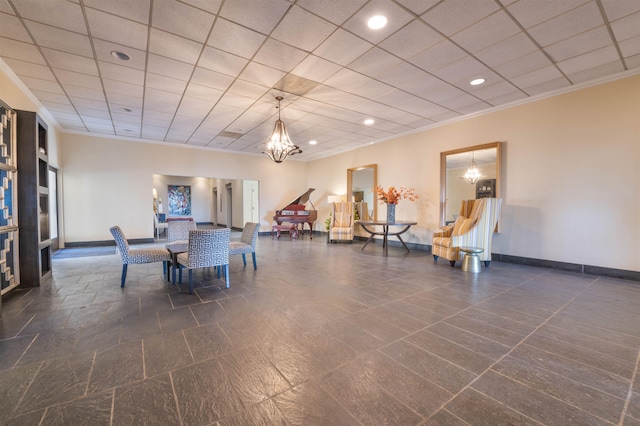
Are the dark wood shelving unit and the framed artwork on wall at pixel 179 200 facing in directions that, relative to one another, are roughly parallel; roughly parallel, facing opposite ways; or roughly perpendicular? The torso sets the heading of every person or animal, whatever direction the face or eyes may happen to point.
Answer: roughly perpendicular

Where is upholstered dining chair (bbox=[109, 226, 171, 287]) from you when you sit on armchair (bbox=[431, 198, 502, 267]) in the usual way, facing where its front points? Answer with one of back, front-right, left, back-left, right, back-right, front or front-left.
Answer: front

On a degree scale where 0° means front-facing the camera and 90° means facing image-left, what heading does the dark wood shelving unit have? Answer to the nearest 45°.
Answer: approximately 270°

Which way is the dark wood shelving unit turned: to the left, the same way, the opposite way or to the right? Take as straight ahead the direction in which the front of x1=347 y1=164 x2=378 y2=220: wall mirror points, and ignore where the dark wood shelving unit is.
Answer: the opposite way

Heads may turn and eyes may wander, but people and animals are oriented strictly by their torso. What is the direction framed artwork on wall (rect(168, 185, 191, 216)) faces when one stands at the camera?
facing the viewer

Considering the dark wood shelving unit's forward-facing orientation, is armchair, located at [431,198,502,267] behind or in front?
in front

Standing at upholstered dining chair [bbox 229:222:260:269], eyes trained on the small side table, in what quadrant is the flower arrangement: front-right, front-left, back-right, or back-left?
front-left

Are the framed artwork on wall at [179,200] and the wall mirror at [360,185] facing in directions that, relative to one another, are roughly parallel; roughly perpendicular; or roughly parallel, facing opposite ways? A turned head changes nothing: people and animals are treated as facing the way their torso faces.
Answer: roughly perpendicular

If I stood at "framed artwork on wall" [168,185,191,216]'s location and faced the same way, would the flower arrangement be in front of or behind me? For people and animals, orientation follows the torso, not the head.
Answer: in front

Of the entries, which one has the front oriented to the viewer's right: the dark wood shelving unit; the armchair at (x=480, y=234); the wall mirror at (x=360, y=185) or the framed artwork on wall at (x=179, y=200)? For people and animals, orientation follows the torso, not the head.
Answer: the dark wood shelving unit

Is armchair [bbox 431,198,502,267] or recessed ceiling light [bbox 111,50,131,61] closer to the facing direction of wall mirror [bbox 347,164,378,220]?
the recessed ceiling light

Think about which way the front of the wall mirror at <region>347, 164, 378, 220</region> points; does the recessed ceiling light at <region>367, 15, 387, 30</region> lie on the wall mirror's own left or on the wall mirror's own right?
on the wall mirror's own left

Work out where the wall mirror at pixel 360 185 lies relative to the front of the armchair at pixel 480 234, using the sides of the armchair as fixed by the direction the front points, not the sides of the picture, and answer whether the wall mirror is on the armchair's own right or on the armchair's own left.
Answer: on the armchair's own right

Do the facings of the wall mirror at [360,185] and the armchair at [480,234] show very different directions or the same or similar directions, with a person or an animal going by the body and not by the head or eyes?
same or similar directions

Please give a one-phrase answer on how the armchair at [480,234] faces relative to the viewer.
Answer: facing the viewer and to the left of the viewer

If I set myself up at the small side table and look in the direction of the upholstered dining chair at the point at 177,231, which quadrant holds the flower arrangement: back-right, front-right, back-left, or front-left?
front-right

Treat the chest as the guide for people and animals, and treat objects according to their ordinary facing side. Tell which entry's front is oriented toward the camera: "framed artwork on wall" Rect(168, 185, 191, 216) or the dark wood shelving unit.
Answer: the framed artwork on wall

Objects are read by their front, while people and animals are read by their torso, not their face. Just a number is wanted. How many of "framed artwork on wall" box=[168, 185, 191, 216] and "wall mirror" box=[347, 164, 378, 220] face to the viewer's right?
0

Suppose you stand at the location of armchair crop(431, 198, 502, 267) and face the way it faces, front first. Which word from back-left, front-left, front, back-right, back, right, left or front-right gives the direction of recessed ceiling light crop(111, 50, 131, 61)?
front

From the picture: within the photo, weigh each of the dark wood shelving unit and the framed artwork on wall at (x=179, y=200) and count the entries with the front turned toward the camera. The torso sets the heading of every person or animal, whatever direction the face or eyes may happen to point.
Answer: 1
